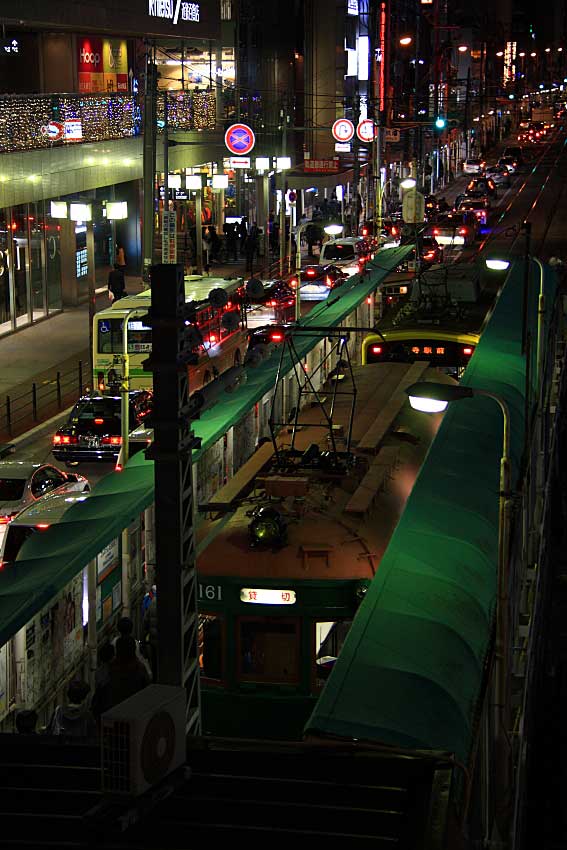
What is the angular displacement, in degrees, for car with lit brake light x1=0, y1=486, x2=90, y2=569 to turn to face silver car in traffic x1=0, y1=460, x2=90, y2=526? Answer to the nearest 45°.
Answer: approximately 45° to its left

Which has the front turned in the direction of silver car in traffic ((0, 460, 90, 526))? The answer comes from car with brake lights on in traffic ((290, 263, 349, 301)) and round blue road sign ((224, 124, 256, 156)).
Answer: the round blue road sign

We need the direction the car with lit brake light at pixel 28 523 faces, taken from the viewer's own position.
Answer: facing away from the viewer and to the right of the viewer

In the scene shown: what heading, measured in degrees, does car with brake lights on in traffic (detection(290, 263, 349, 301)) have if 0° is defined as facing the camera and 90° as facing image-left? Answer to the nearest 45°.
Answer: approximately 225°

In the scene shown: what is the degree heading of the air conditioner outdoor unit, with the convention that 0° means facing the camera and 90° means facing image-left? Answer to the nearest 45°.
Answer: approximately 315°

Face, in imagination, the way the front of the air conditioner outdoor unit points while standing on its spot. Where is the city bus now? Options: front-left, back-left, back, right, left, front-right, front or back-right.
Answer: back-left

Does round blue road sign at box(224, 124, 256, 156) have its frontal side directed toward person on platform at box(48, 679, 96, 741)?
yes

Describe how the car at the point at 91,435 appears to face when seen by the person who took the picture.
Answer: facing away from the viewer and to the right of the viewer

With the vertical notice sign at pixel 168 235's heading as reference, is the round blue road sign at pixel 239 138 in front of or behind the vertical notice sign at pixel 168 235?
behind
